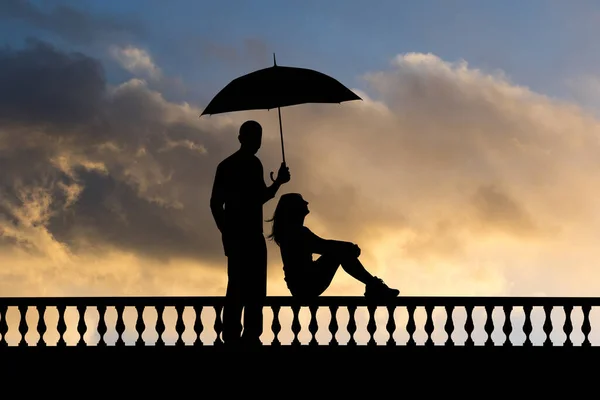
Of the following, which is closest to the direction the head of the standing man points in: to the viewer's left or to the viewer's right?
to the viewer's right

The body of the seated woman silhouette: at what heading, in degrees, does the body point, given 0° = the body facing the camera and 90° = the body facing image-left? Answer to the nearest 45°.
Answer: approximately 270°

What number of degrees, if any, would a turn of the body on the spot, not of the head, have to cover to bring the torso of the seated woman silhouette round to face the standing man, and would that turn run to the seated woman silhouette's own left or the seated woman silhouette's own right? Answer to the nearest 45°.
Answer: approximately 135° to the seated woman silhouette's own right
